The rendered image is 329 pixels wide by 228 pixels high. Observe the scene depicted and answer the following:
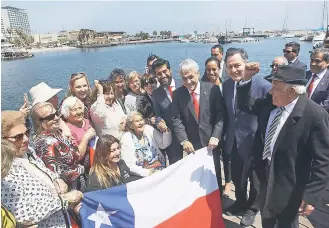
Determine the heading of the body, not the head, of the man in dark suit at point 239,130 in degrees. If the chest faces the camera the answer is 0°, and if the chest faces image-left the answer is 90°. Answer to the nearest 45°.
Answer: approximately 0°

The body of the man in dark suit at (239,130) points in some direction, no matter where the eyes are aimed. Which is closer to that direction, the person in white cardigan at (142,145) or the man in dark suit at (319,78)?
the person in white cardigan

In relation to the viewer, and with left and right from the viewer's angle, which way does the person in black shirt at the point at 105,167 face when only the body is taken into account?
facing the viewer and to the right of the viewer

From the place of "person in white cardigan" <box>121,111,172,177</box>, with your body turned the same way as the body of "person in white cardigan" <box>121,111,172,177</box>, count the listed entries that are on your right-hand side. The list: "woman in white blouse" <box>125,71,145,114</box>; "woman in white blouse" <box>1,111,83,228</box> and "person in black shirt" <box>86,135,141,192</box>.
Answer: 2

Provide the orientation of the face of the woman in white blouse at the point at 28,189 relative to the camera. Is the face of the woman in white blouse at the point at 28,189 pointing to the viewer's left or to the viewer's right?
to the viewer's right

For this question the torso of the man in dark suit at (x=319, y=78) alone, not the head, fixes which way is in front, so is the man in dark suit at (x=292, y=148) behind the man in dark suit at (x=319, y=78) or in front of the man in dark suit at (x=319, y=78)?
in front

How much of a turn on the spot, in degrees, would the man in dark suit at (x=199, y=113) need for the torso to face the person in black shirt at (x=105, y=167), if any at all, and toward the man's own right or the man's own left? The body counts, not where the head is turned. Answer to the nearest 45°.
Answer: approximately 45° to the man's own right

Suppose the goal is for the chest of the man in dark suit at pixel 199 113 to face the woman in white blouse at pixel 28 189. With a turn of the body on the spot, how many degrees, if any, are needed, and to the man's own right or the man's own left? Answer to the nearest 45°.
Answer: approximately 45° to the man's own right

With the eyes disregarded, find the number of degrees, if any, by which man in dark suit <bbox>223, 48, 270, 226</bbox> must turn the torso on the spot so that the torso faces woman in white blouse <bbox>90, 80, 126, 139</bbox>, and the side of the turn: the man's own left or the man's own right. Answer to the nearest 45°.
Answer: approximately 90° to the man's own right

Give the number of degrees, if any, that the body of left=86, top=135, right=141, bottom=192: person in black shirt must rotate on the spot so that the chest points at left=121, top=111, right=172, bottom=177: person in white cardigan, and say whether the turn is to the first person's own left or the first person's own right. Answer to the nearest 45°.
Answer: approximately 90° to the first person's own left

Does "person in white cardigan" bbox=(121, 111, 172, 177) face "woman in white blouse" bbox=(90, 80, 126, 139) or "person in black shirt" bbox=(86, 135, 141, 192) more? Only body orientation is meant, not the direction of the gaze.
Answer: the person in black shirt

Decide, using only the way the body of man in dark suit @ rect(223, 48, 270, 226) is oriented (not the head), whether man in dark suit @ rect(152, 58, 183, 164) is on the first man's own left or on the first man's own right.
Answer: on the first man's own right
